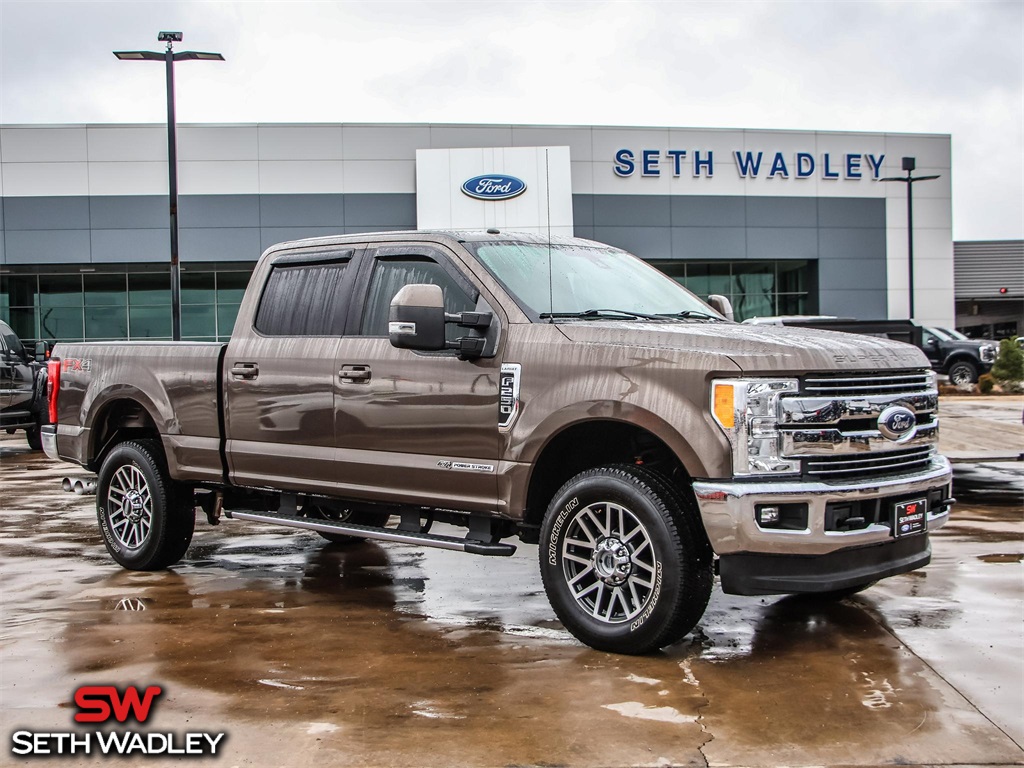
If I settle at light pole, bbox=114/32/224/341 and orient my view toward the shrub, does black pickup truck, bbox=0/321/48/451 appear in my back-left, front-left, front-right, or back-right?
back-right

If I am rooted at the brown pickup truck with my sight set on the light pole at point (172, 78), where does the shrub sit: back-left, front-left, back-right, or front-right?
front-right

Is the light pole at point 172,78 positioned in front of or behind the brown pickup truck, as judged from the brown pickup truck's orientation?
behind

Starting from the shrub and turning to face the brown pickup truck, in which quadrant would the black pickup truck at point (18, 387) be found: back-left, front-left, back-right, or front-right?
front-right

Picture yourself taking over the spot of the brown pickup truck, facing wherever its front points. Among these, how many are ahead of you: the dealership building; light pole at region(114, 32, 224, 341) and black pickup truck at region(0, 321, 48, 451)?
0

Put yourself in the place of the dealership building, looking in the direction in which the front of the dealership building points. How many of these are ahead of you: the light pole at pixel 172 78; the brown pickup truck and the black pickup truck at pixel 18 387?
3

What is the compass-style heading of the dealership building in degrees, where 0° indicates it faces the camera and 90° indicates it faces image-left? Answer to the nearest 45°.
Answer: approximately 0°

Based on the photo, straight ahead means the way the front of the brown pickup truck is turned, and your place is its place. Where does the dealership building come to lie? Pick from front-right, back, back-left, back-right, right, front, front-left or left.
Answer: back-left

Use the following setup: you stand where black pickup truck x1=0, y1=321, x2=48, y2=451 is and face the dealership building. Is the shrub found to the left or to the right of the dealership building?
right

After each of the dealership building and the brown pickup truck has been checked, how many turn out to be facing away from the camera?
0

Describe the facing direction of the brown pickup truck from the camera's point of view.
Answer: facing the viewer and to the right of the viewer

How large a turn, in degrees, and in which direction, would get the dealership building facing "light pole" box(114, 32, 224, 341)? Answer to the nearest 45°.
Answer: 0° — it already faces it

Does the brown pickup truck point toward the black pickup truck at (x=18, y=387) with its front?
no

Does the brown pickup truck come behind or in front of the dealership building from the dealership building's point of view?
in front
